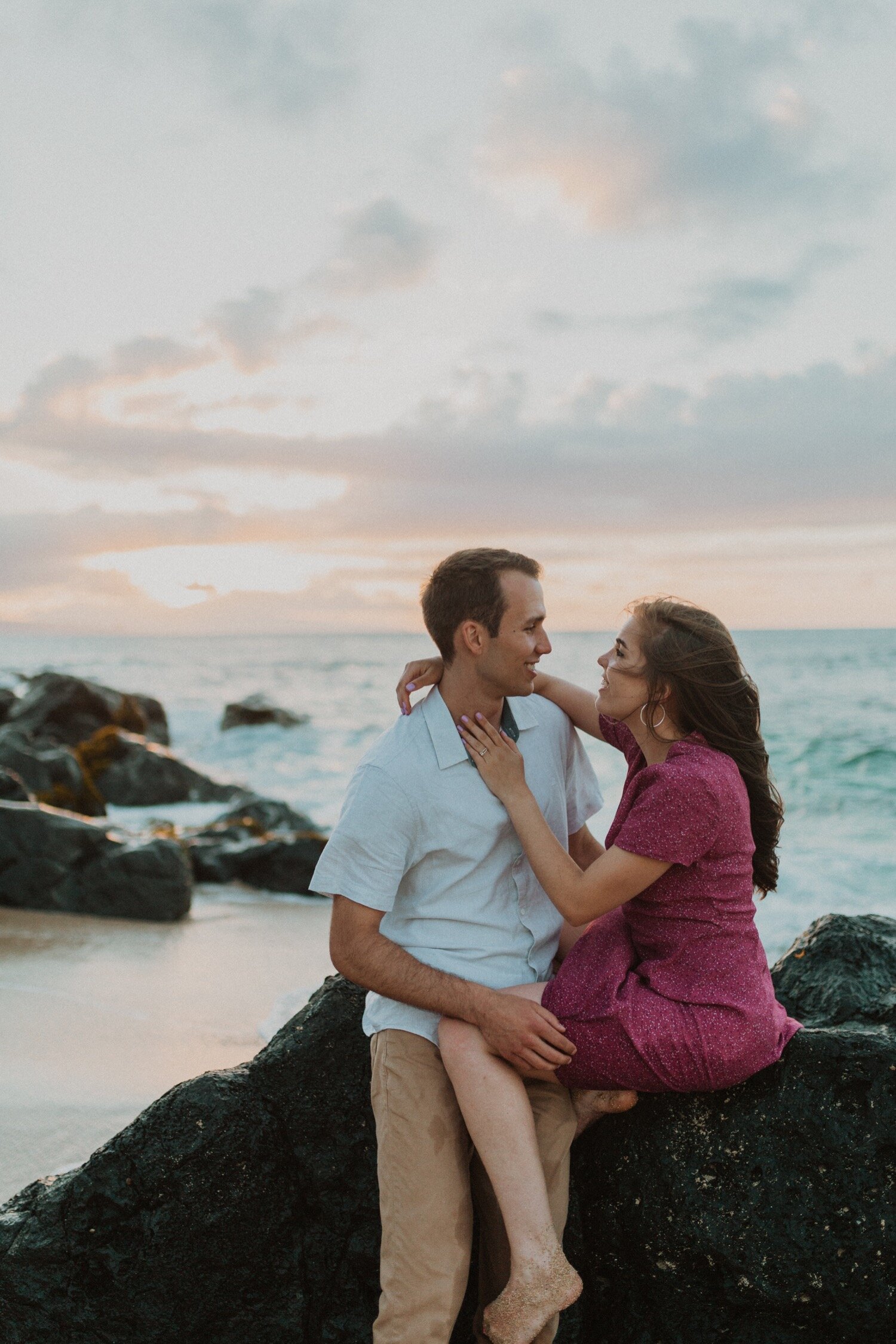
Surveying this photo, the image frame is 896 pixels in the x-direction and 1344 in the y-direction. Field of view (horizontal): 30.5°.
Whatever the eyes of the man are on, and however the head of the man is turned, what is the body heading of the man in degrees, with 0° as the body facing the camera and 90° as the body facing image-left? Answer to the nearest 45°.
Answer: approximately 315°

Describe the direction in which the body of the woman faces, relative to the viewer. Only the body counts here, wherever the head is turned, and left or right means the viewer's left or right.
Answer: facing to the left of the viewer

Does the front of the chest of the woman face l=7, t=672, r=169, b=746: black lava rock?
no

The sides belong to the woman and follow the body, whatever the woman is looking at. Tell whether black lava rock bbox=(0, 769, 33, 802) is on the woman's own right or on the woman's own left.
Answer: on the woman's own right

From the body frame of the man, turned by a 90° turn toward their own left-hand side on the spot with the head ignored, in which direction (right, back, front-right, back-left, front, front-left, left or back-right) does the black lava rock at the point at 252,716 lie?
front-left

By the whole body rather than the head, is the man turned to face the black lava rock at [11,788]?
no

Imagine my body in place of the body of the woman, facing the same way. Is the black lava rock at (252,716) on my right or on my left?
on my right

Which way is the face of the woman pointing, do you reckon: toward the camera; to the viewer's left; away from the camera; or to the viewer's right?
to the viewer's left

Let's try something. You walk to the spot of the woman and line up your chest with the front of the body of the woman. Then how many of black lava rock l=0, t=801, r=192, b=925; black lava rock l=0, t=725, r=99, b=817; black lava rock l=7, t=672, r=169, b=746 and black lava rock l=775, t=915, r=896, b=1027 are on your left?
0

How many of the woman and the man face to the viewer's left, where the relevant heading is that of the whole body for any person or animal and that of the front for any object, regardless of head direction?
1

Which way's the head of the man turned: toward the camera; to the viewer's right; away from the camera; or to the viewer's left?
to the viewer's right
